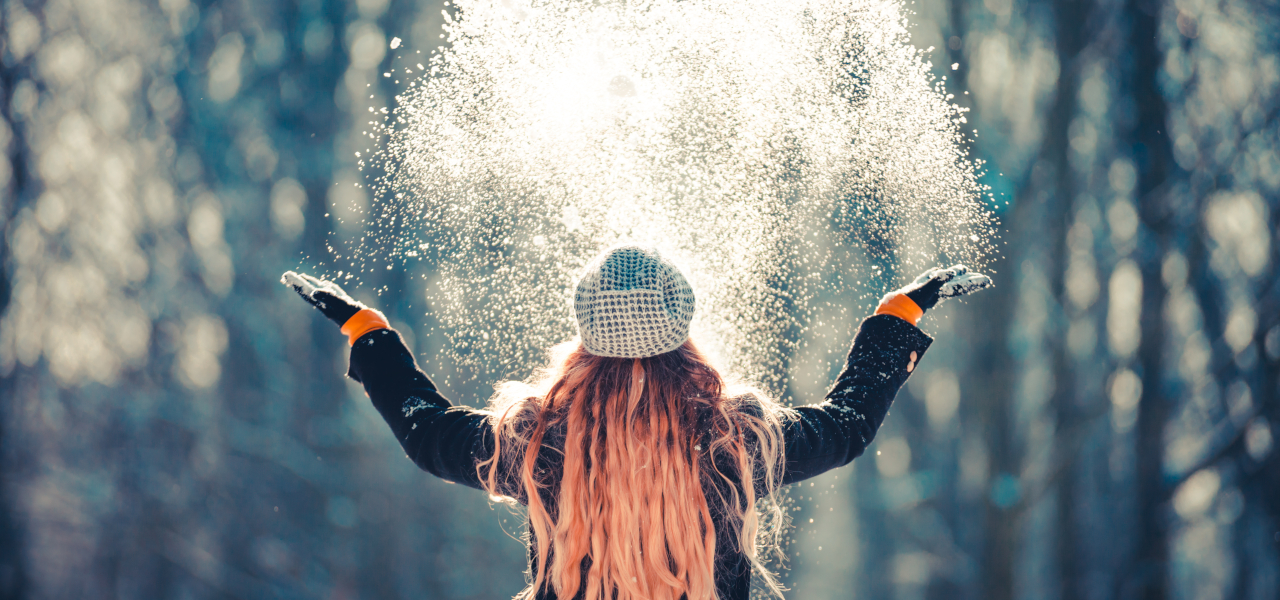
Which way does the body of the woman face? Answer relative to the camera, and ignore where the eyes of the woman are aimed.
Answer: away from the camera

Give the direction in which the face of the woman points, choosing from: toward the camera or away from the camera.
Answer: away from the camera
